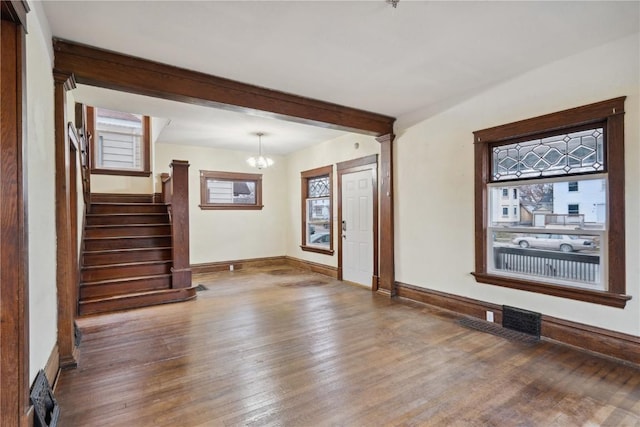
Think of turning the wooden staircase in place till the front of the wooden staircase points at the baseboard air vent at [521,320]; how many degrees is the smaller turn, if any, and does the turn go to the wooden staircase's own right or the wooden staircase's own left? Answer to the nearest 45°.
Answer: approximately 45° to the wooden staircase's own left

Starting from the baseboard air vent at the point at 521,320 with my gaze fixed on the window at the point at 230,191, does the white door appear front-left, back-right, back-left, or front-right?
front-right

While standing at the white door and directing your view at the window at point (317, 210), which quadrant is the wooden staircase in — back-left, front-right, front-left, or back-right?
front-left

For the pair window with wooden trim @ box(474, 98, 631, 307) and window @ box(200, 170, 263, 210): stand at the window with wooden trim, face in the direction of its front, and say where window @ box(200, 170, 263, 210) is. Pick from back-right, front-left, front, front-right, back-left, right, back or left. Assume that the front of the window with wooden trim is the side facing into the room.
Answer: front-right

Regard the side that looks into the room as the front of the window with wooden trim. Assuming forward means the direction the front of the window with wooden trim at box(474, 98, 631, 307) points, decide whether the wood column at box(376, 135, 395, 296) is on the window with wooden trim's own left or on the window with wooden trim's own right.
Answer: on the window with wooden trim's own right

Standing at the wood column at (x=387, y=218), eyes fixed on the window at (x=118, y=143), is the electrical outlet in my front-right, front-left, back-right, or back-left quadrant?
back-left

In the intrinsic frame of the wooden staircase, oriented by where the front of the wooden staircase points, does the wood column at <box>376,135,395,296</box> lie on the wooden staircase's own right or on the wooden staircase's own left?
on the wooden staircase's own left

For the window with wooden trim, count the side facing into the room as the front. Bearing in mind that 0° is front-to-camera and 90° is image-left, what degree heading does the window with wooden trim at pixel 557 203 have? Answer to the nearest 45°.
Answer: approximately 45°

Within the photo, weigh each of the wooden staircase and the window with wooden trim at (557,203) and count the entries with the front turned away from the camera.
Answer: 0

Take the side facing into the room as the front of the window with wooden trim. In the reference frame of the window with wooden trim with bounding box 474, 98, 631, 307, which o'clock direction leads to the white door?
The white door is roughly at 2 o'clock from the window with wooden trim.

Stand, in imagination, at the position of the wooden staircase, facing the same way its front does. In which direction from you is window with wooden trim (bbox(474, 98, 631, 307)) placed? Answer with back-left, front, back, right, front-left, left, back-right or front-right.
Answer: front-left

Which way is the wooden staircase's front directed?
toward the camera
